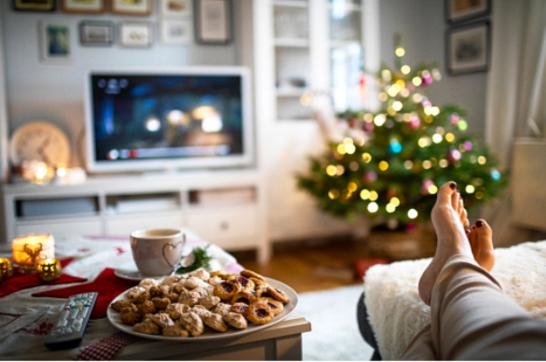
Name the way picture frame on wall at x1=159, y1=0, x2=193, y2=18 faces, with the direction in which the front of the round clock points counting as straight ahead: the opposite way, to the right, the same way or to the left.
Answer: the same way

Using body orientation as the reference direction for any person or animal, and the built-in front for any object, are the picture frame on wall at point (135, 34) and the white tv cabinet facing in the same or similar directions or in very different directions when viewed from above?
same or similar directions

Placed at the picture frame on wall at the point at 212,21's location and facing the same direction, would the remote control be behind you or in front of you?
in front

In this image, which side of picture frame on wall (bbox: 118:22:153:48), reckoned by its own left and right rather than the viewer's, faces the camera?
front

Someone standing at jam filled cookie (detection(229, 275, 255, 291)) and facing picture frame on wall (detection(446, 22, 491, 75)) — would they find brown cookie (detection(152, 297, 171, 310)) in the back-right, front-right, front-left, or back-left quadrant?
back-left

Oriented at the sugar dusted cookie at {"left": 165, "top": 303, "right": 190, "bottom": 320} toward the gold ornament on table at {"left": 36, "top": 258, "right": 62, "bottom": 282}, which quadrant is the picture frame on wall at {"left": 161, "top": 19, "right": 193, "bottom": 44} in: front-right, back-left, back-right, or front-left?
front-right

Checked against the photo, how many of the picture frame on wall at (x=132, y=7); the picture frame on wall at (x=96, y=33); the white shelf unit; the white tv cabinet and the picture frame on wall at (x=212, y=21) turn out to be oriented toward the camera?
5

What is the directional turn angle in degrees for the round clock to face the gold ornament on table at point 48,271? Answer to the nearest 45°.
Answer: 0° — it already faces it

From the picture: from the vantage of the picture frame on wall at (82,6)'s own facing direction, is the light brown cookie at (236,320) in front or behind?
in front

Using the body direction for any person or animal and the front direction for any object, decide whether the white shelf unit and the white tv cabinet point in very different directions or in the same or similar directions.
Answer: same or similar directions

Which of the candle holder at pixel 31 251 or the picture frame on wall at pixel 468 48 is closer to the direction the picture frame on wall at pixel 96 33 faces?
the candle holder

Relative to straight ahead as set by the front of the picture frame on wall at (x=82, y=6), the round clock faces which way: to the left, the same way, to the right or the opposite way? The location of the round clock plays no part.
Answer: the same way

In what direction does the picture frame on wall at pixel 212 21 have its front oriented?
toward the camera

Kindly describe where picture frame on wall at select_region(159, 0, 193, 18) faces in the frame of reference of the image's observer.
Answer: facing the viewer

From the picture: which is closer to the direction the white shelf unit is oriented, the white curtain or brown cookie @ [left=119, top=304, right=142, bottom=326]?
the brown cookie

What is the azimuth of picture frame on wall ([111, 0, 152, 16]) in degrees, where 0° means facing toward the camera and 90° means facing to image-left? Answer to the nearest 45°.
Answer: approximately 0°

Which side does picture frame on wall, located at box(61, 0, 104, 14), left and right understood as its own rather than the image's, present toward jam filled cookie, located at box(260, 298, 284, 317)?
front

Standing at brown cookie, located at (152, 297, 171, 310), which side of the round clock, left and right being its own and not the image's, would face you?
front
